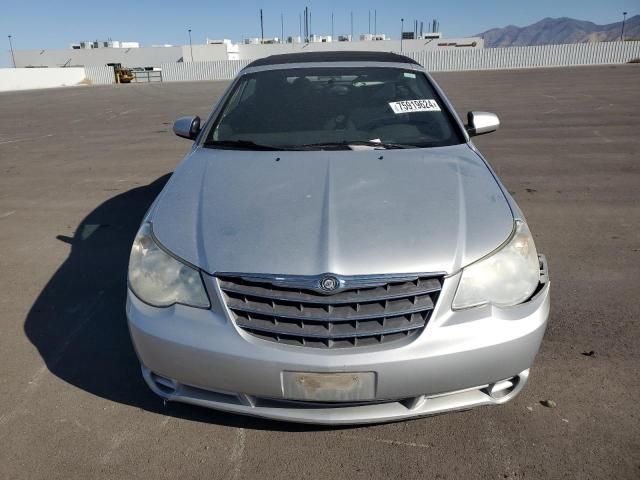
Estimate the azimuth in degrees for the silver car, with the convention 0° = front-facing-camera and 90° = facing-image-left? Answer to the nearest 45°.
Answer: approximately 0°
